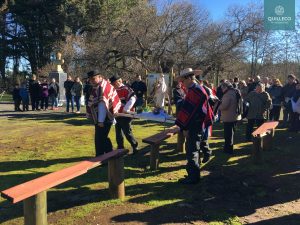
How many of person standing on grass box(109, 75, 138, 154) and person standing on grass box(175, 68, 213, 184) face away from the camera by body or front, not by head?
0

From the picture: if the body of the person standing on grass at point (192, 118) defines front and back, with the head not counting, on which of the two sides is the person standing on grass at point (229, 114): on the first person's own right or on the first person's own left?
on the first person's own right

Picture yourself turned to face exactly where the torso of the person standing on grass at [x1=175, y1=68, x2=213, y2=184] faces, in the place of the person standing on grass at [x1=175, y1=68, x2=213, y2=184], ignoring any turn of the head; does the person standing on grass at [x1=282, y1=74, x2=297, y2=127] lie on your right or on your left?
on your right

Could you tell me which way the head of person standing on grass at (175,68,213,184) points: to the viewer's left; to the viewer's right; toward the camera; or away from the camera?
to the viewer's left

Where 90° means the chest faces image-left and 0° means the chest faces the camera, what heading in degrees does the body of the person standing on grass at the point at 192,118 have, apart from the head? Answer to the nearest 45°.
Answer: approximately 90°

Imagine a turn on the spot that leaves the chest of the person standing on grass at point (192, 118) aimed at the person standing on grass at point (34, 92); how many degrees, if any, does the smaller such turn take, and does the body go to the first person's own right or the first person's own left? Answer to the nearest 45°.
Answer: approximately 45° to the first person's own right

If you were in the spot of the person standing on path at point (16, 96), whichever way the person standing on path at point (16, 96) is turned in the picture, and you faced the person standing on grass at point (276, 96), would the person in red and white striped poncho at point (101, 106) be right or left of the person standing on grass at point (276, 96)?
right
